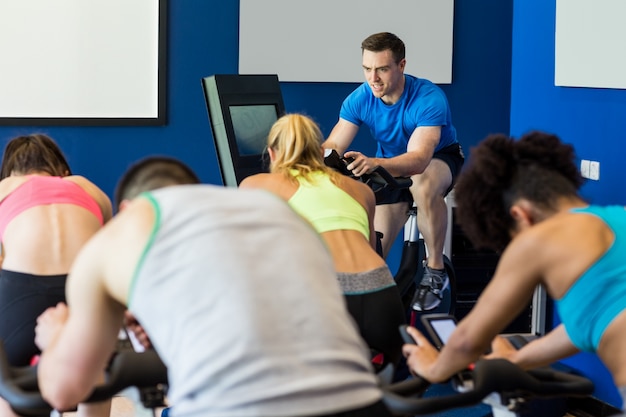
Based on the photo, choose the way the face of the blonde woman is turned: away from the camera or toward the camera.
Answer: away from the camera

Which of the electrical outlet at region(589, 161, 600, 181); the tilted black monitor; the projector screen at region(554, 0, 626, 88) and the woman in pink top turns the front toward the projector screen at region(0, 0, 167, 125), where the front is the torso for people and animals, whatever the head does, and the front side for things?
the woman in pink top

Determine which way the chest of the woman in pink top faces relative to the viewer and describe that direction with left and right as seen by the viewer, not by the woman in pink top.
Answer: facing away from the viewer

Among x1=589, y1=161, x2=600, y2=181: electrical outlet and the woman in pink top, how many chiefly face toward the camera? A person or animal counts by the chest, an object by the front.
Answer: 1

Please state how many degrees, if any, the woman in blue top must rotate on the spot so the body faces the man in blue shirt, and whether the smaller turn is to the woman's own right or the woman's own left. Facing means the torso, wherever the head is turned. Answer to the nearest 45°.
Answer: approximately 45° to the woman's own right

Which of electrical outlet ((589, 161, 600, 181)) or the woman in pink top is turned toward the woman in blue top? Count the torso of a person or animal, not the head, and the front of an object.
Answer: the electrical outlet

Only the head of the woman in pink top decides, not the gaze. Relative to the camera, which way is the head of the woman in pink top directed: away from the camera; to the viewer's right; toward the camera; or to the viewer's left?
away from the camera

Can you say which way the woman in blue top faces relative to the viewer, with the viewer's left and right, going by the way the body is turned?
facing away from the viewer and to the left of the viewer

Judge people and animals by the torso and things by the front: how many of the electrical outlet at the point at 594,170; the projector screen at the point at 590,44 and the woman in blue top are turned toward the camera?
2

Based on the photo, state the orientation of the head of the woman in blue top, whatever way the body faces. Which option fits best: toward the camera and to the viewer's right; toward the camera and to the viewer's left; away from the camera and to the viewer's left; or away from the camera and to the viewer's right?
away from the camera and to the viewer's left

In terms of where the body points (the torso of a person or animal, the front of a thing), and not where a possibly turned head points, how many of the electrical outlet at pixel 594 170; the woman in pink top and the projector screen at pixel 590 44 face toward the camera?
2

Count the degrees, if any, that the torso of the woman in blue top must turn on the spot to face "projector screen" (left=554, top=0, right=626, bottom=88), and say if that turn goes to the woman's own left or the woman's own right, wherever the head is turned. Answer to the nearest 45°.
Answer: approximately 45° to the woman's own right
